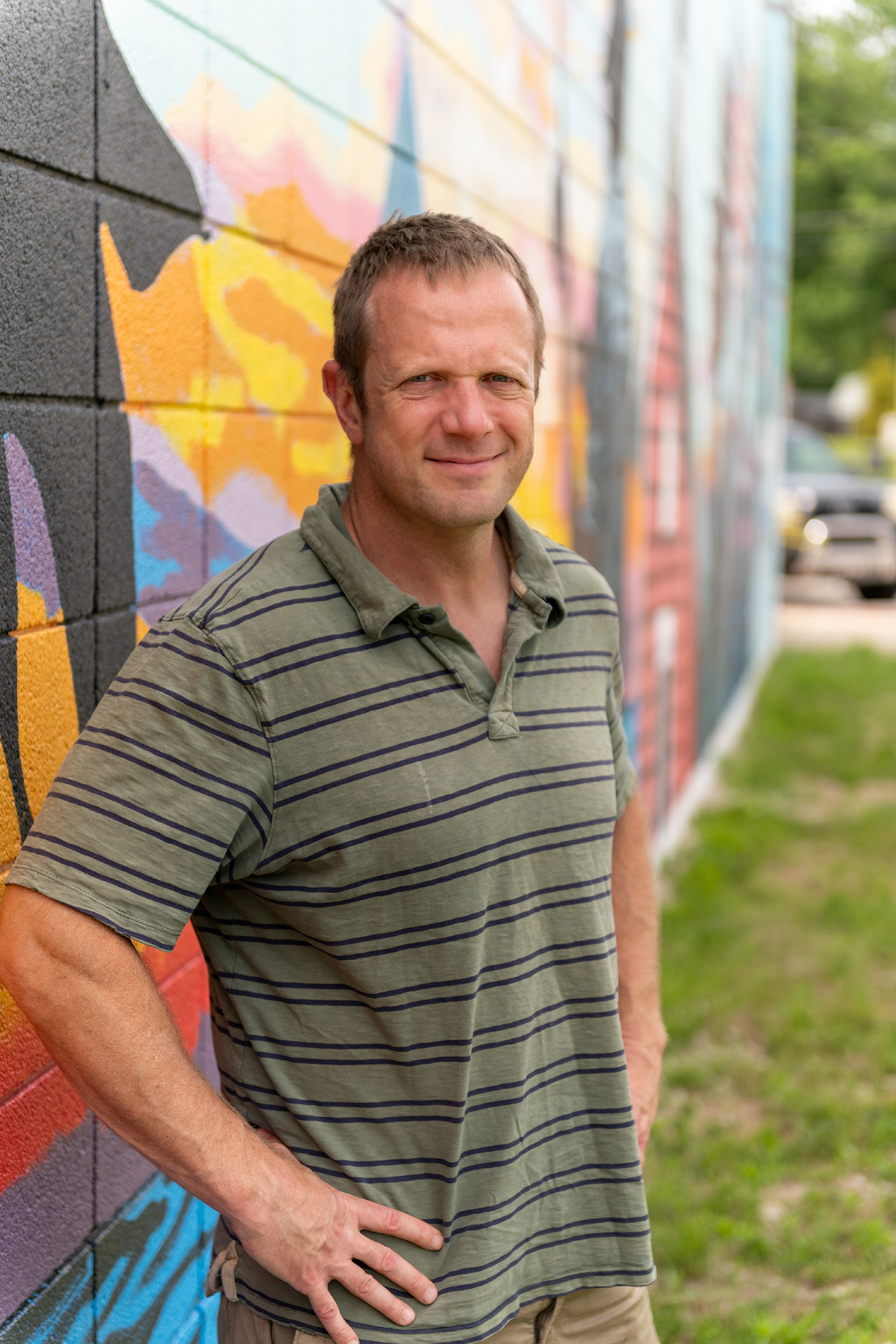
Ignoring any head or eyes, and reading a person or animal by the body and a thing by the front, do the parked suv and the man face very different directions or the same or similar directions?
same or similar directions

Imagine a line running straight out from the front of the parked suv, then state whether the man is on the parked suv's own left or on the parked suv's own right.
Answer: on the parked suv's own right

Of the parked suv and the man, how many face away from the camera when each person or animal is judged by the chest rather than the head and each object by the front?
0

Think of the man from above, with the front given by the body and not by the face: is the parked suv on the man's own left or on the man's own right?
on the man's own left

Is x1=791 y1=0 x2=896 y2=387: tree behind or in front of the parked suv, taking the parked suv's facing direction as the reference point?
behind
